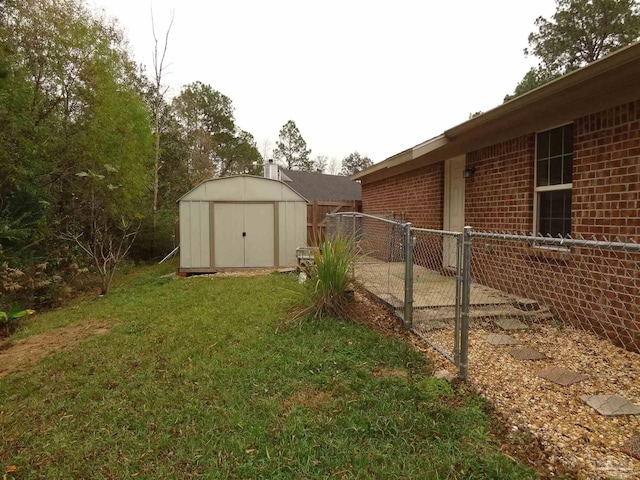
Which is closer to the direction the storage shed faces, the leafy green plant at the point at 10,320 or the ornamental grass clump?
the ornamental grass clump

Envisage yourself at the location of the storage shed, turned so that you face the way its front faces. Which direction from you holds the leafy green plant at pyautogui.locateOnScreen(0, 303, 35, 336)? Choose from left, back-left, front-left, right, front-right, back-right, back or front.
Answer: front-right

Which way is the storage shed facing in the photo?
toward the camera

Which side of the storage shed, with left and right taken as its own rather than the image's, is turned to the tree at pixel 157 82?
back

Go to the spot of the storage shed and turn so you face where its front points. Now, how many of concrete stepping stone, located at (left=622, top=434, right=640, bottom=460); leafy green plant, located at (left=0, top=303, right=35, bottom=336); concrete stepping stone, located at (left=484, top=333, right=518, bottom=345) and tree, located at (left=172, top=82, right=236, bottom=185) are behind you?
1

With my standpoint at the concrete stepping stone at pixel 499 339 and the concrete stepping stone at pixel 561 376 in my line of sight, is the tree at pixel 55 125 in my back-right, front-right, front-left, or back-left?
back-right

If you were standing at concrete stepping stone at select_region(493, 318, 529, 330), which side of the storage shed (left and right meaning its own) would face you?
front

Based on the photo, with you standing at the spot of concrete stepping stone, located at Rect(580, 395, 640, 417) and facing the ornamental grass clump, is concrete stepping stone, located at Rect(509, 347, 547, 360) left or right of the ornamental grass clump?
right

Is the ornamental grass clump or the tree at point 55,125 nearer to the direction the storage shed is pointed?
the ornamental grass clump

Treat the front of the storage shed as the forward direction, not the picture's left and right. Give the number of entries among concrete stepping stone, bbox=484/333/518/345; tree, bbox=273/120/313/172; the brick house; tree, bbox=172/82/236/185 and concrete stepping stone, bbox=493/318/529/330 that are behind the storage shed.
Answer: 2

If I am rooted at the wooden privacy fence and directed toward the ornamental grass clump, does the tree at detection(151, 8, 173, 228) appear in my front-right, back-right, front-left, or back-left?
back-right

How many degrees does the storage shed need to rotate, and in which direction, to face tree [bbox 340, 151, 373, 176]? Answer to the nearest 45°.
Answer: approximately 180°

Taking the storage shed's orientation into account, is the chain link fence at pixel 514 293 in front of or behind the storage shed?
in front

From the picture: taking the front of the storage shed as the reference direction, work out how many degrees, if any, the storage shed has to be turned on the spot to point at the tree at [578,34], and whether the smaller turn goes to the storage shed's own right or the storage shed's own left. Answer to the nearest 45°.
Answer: approximately 90° to the storage shed's own left

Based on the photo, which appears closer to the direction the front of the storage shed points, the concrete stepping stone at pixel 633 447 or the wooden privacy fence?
the concrete stepping stone
